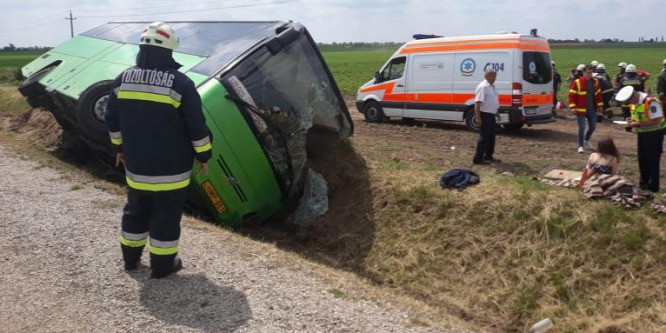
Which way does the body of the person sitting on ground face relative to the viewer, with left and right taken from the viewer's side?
facing away from the viewer

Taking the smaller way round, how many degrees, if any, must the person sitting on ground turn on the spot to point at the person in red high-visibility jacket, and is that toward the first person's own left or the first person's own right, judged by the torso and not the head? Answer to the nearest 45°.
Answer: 0° — they already face them

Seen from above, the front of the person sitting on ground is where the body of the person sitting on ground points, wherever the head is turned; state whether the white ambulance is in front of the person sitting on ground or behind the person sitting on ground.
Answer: in front

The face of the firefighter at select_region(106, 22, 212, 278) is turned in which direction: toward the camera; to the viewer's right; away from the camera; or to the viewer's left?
away from the camera

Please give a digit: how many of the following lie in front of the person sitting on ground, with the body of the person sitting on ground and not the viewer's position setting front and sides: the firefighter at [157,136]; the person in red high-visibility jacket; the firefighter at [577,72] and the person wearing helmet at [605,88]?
3

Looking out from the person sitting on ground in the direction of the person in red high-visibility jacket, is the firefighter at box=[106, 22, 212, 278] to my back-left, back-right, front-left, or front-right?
back-left

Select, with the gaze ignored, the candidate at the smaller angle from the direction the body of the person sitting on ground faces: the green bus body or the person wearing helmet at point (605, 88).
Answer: the person wearing helmet
